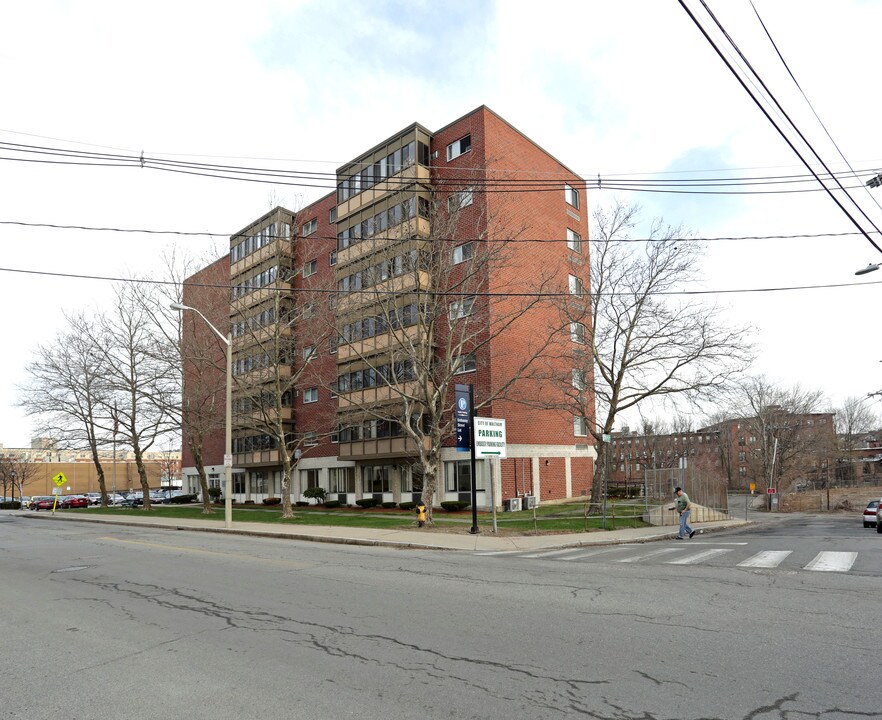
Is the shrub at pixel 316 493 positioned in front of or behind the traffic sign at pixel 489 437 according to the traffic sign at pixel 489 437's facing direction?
behind

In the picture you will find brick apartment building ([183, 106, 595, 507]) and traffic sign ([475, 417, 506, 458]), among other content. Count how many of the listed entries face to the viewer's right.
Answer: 0

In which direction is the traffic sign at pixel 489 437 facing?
toward the camera

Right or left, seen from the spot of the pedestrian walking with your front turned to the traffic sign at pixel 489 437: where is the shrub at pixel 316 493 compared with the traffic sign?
right

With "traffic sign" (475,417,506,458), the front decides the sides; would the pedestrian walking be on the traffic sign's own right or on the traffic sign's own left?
on the traffic sign's own left

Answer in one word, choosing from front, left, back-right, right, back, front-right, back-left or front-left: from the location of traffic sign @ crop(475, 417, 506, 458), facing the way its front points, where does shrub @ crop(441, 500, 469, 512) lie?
back

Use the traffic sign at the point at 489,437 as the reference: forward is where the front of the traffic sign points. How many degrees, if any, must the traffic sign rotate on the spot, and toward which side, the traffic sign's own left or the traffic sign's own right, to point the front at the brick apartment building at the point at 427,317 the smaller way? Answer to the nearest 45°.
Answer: approximately 180°

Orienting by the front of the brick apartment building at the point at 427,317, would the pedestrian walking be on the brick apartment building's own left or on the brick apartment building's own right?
on the brick apartment building's own left

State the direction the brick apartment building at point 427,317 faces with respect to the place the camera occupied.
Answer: facing the viewer and to the left of the viewer
